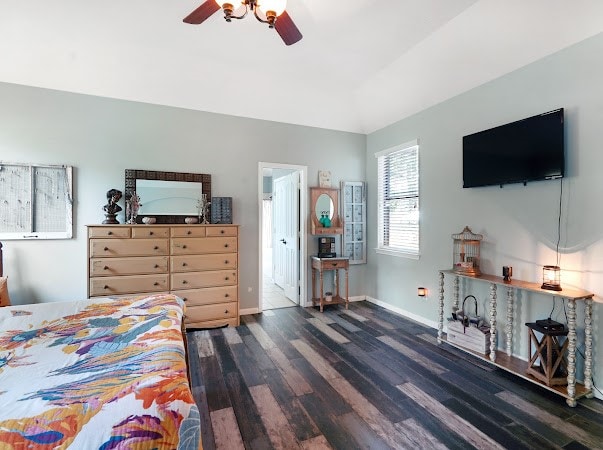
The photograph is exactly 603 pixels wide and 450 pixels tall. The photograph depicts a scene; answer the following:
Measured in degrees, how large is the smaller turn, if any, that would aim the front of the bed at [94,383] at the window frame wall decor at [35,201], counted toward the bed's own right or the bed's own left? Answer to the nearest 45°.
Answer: approximately 90° to the bed's own left

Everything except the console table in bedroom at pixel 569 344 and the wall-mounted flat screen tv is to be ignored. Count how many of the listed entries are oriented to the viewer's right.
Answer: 0

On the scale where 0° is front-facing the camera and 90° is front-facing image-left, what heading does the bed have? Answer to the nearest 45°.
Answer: approximately 270°

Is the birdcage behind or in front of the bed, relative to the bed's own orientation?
in front

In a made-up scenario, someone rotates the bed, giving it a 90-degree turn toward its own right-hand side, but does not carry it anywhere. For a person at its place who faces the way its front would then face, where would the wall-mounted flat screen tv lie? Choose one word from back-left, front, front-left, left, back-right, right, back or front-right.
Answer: left

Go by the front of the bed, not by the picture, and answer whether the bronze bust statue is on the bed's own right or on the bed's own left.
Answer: on the bed's own left

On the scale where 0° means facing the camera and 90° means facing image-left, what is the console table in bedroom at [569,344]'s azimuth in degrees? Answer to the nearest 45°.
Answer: approximately 45°

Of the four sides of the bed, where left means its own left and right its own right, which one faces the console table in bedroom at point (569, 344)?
front

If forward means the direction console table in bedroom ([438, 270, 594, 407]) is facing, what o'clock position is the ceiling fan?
The ceiling fan is roughly at 12 o'clock from the console table in bedroom.

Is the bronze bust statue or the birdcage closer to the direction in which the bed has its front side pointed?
the birdcage
